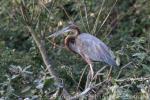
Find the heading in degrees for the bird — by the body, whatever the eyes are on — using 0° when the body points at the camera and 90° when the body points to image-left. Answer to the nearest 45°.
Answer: approximately 90°
